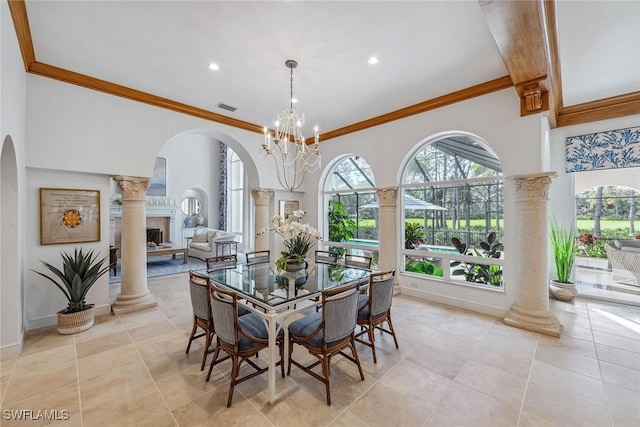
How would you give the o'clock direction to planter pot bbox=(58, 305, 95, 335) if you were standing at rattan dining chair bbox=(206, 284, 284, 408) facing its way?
The planter pot is roughly at 9 o'clock from the rattan dining chair.

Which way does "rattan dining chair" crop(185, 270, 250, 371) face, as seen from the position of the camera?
facing away from the viewer and to the right of the viewer

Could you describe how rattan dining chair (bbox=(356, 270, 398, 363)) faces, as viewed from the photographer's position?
facing away from the viewer and to the left of the viewer

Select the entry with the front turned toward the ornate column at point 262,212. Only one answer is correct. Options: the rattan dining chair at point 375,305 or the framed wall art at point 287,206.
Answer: the rattan dining chair

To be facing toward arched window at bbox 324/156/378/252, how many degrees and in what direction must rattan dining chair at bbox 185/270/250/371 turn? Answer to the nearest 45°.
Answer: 0° — it already faces it

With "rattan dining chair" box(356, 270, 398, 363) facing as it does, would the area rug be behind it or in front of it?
in front

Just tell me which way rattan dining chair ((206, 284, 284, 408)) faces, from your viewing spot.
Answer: facing away from the viewer and to the right of the viewer

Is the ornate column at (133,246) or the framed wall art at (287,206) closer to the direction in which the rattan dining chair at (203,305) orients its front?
the framed wall art

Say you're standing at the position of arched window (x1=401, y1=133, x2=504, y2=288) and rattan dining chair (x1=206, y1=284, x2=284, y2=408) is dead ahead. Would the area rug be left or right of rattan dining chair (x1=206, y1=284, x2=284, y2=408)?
right

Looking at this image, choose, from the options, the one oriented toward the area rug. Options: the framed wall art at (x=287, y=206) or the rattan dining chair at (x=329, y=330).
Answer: the rattan dining chair

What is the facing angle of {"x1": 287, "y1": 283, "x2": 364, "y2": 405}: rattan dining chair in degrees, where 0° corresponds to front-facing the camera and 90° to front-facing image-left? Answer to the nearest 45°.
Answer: approximately 135°

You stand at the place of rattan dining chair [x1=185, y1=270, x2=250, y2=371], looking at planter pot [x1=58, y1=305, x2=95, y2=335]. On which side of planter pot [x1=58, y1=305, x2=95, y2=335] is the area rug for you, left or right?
right

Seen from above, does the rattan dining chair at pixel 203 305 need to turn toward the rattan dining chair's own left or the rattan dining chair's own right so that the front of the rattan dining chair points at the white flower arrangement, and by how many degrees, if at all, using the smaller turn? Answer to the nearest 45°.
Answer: approximately 45° to the rattan dining chair's own right

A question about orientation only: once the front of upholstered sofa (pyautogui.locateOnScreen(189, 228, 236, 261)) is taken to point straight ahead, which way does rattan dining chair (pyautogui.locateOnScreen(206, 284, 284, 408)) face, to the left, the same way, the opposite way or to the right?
the opposite way
